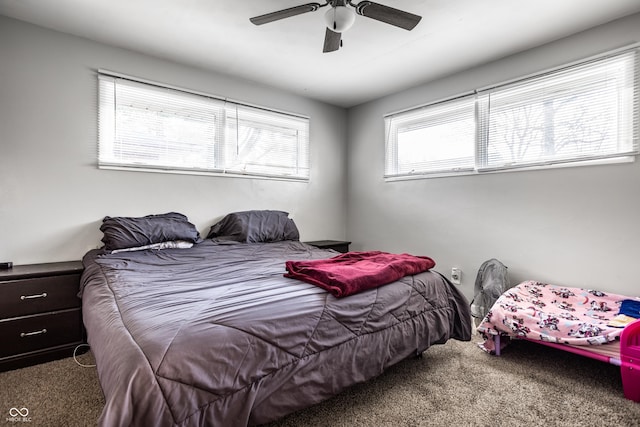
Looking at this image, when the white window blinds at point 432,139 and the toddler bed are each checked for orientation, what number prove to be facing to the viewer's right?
0

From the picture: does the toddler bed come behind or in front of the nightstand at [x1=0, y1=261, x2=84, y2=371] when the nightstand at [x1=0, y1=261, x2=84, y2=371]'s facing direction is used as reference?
in front

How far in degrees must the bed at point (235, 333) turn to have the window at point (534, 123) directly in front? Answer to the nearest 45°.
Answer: approximately 90° to its left

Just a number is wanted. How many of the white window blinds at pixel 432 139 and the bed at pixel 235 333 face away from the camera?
0

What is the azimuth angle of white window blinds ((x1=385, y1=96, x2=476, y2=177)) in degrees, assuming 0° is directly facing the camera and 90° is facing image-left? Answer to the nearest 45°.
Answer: approximately 45°

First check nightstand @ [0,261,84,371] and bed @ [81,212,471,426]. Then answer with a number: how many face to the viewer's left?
0

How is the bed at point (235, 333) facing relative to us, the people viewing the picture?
facing the viewer and to the right of the viewer

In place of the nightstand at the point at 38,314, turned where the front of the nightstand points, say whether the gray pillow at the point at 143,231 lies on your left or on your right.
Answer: on your left

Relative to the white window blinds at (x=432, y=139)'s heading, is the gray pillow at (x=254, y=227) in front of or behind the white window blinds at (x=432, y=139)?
in front

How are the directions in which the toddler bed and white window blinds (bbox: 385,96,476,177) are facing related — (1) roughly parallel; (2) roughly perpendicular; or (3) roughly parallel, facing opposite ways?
roughly perpendicular

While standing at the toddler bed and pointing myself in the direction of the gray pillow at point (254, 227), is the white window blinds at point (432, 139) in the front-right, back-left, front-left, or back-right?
front-right
